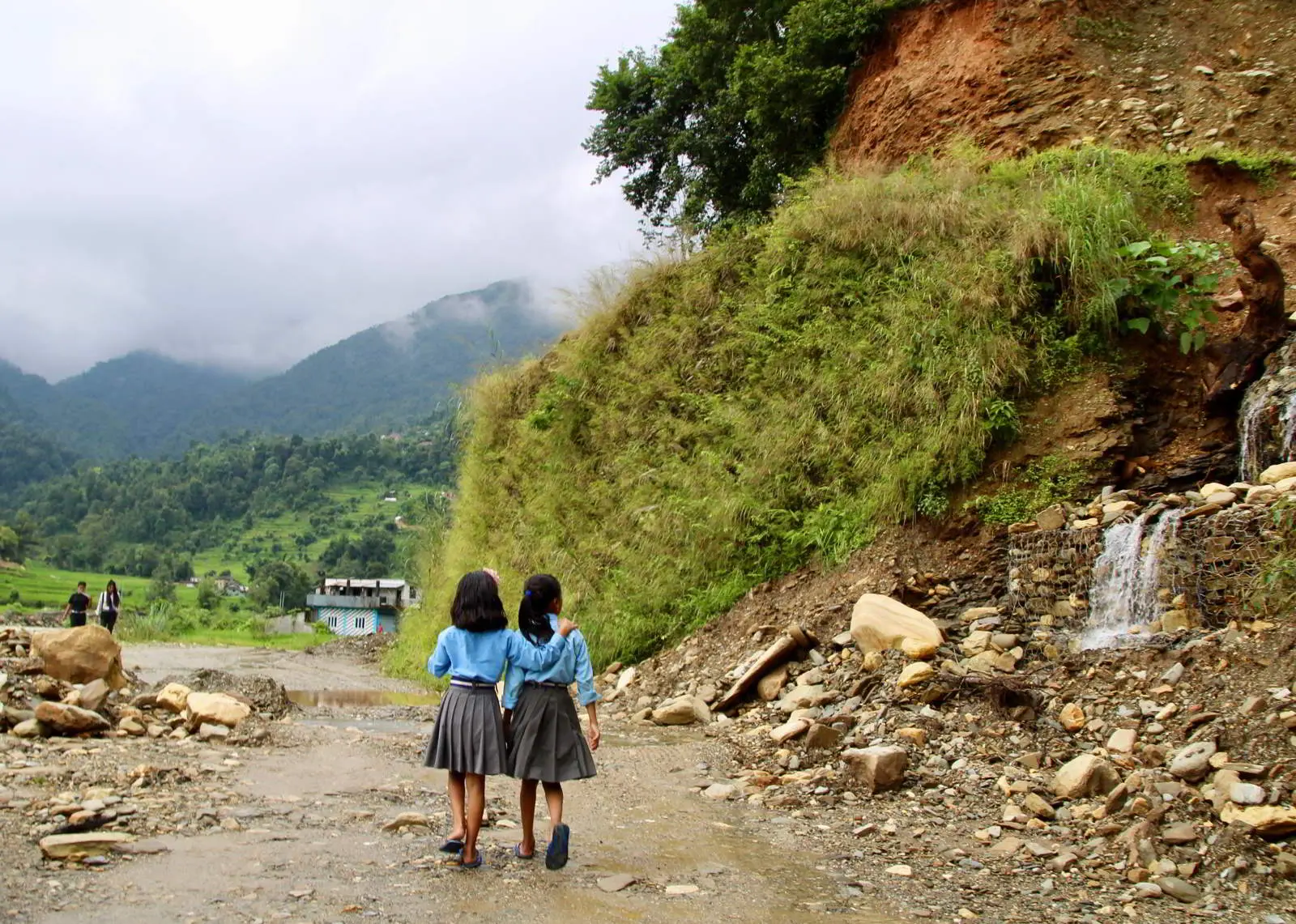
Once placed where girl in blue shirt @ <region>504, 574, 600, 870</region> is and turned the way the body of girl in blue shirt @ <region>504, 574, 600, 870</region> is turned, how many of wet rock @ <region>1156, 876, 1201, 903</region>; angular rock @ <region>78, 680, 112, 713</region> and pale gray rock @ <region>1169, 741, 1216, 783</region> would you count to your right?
2

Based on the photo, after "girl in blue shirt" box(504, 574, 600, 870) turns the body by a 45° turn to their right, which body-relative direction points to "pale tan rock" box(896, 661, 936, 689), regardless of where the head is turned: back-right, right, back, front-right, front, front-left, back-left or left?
front

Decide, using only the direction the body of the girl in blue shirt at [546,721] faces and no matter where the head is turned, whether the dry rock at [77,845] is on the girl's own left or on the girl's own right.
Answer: on the girl's own left

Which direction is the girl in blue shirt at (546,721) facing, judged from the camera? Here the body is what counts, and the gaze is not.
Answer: away from the camera

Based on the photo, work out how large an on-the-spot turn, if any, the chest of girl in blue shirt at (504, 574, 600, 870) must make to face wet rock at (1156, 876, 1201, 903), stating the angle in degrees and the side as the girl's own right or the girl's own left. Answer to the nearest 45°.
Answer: approximately 90° to the girl's own right

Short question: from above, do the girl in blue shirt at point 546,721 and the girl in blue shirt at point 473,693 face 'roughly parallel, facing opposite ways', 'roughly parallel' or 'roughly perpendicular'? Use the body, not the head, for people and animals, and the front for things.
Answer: roughly parallel

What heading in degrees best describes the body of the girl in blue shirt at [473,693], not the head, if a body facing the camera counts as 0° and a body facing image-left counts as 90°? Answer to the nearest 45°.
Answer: approximately 180°

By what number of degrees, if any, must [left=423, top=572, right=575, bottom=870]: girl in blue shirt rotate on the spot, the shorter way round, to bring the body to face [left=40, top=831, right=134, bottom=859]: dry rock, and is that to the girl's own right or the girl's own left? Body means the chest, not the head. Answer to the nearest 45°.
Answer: approximately 90° to the girl's own left

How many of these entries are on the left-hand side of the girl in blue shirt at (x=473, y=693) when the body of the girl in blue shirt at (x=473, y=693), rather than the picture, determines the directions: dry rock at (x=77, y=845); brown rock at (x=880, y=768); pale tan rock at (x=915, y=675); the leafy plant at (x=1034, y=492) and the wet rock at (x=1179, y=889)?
1

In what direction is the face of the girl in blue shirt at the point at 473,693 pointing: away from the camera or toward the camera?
away from the camera

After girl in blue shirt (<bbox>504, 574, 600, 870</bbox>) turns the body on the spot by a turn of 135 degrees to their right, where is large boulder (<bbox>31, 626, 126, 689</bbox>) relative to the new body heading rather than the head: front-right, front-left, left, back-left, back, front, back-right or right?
back

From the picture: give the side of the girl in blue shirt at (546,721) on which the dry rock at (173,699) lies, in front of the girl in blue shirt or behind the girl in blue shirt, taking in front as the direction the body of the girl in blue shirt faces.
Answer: in front

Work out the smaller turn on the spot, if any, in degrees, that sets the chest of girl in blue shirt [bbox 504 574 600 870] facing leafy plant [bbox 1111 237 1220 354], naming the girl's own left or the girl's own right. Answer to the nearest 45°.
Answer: approximately 45° to the girl's own right

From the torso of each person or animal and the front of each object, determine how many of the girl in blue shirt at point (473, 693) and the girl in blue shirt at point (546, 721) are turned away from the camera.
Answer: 2

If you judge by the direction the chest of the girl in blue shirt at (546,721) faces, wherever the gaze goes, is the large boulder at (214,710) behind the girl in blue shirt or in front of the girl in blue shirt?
in front

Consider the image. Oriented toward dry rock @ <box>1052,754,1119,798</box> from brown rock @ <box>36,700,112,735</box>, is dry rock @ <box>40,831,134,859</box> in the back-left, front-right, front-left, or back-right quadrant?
front-right
